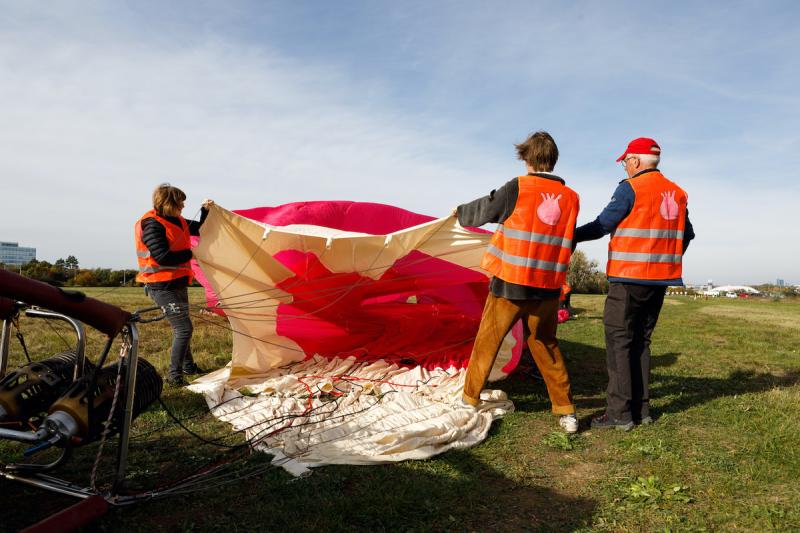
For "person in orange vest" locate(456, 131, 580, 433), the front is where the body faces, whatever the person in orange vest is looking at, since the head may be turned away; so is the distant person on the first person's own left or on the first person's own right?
on the first person's own right

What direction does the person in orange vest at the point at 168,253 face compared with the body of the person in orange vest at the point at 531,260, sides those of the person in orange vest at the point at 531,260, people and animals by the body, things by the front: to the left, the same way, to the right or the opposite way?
to the right

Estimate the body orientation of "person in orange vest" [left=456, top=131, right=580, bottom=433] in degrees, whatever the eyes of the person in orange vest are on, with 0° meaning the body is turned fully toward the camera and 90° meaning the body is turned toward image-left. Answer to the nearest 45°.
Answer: approximately 135°

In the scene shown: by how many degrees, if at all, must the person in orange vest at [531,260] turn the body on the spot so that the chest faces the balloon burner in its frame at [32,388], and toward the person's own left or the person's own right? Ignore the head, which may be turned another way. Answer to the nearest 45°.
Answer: approximately 90° to the person's own left

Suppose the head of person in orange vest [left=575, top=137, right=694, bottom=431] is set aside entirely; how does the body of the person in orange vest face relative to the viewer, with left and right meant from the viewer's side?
facing away from the viewer and to the left of the viewer

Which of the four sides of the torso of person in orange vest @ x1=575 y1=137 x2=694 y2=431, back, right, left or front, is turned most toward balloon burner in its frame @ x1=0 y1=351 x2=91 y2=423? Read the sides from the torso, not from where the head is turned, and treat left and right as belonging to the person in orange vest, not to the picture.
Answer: left

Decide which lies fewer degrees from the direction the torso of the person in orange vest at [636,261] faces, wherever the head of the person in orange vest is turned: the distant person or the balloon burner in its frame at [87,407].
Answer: the distant person

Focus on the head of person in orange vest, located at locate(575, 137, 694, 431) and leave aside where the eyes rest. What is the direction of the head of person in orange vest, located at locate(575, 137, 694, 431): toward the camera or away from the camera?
away from the camera

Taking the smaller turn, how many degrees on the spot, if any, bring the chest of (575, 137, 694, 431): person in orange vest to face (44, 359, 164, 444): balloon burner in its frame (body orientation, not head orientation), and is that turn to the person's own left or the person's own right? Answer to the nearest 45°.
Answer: approximately 90° to the person's own left

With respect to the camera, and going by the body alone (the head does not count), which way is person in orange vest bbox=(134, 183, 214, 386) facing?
to the viewer's right
